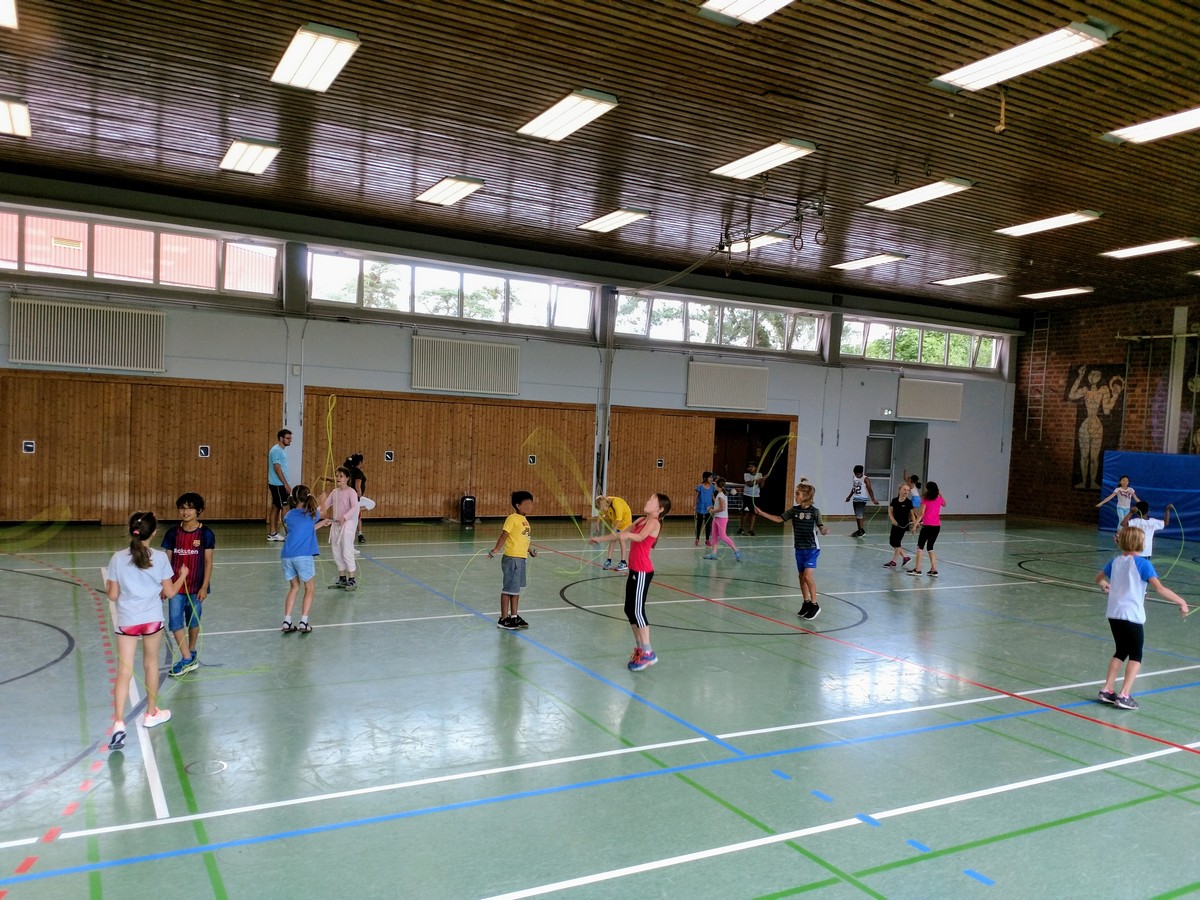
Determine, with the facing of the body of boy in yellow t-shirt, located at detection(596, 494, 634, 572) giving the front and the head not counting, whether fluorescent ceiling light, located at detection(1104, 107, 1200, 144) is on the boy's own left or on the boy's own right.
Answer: on the boy's own left

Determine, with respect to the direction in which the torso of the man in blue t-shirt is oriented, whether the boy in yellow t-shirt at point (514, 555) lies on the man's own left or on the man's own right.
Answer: on the man's own right

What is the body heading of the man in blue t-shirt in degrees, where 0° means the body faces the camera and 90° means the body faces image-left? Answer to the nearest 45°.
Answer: approximately 270°

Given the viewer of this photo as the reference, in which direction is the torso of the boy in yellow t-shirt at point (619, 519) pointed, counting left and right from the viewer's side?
facing the viewer and to the left of the viewer

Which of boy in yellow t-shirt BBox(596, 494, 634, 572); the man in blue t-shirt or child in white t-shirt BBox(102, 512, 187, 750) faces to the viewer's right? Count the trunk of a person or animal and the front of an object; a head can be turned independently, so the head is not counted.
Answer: the man in blue t-shirt

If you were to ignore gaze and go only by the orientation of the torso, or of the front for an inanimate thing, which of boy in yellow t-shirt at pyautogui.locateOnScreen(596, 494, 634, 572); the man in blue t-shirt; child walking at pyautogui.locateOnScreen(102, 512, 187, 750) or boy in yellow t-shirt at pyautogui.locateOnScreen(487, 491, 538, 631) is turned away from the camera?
the child walking

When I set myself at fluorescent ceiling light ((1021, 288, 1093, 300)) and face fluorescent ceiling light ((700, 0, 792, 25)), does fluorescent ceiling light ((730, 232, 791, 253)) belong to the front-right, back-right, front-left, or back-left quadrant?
front-right

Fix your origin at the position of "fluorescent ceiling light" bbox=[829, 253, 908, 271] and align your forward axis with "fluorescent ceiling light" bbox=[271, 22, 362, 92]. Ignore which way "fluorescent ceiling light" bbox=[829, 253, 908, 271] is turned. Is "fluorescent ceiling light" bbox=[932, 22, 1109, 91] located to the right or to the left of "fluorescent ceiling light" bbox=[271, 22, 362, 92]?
left

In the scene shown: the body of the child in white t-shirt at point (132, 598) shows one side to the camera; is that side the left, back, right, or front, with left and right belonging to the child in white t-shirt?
back

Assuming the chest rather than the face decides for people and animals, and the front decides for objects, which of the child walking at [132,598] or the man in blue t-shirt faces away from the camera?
the child walking

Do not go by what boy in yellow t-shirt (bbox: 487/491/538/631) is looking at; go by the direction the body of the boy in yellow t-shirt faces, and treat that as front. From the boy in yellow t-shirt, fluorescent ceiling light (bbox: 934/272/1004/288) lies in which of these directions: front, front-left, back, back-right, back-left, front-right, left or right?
left
